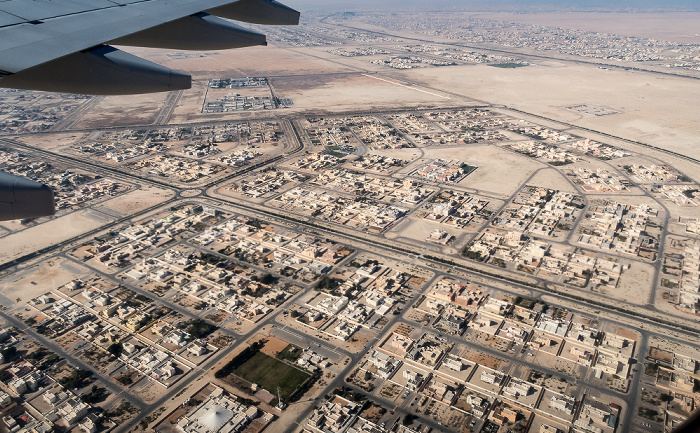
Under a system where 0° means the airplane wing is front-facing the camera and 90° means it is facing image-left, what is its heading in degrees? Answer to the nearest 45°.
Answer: approximately 90°
